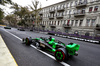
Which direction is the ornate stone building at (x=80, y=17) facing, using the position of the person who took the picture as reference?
facing the viewer and to the left of the viewer
